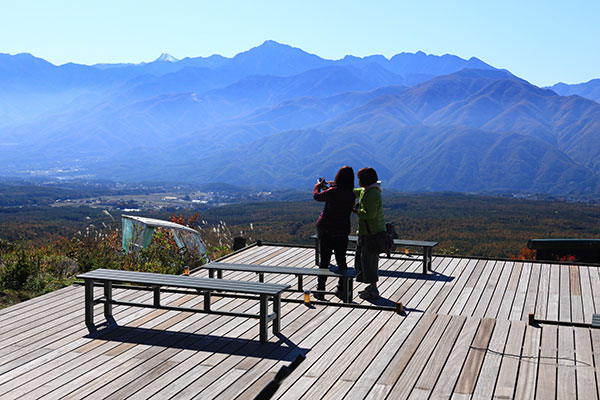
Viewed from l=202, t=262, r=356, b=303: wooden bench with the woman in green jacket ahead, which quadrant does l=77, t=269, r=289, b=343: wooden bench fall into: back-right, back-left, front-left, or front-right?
back-right

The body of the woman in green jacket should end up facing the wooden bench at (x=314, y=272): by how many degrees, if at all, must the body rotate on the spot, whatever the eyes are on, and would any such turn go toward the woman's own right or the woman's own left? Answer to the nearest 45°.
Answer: approximately 45° to the woman's own left
